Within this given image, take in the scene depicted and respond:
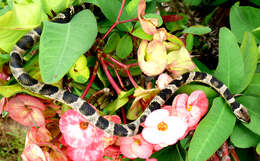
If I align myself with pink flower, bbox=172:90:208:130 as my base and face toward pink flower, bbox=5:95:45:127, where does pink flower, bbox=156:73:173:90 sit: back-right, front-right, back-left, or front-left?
front-right

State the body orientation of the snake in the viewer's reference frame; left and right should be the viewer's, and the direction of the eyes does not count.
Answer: facing the viewer and to the right of the viewer

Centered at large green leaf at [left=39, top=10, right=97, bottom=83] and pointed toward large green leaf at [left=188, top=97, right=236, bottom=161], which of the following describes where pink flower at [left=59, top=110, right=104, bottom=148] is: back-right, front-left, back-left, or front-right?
front-right
